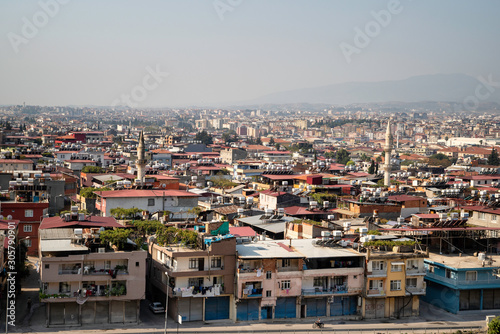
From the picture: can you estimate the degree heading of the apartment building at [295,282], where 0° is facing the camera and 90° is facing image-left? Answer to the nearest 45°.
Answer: approximately 0°

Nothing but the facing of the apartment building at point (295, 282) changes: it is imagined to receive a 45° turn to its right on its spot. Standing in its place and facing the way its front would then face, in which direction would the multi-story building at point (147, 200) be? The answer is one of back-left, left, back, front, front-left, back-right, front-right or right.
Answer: right

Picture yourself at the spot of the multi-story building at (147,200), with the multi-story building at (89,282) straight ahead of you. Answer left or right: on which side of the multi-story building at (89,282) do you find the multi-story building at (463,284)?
left

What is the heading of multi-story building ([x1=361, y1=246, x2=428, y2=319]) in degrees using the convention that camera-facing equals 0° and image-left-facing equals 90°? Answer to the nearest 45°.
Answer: approximately 0°

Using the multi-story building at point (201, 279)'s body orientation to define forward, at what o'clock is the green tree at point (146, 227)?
The green tree is roughly at 5 o'clock from the multi-story building.

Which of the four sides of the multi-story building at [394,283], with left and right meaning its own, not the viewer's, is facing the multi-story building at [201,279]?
right

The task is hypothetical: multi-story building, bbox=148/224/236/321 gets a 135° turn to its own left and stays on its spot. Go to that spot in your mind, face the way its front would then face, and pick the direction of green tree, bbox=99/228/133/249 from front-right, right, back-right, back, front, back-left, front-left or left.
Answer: back-left

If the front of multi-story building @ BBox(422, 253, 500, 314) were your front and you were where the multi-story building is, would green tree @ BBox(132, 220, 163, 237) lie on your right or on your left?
on your right

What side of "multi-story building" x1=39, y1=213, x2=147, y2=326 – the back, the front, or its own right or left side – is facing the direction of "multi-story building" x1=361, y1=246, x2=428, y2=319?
left
